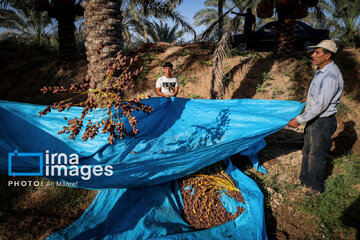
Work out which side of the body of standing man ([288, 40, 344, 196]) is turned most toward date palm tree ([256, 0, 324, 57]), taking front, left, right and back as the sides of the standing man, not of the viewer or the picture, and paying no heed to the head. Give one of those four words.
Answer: right

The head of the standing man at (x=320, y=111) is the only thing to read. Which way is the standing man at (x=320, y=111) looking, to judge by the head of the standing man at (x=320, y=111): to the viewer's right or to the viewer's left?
to the viewer's left

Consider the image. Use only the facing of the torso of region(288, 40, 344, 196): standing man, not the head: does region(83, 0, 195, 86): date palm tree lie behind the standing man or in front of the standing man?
in front

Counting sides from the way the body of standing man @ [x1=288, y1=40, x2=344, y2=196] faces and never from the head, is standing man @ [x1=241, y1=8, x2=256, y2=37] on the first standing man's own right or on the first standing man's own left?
on the first standing man's own right

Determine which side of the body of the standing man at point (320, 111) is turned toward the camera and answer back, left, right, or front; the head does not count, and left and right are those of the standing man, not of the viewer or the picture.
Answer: left
